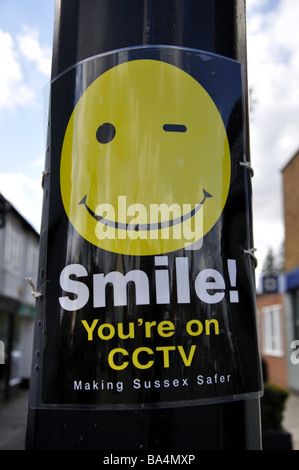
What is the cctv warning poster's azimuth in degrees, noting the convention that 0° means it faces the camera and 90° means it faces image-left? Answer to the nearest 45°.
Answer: approximately 0°

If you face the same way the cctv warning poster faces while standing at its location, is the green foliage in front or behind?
behind
